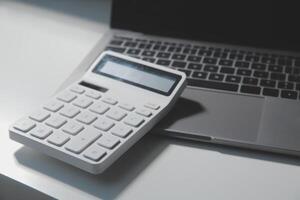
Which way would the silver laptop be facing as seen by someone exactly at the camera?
facing the viewer

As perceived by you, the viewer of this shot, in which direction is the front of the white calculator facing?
facing the viewer and to the left of the viewer
